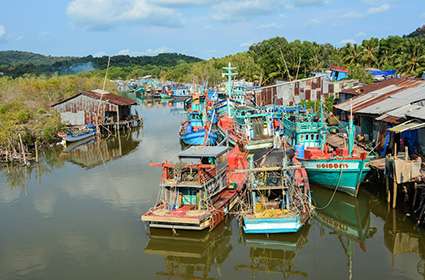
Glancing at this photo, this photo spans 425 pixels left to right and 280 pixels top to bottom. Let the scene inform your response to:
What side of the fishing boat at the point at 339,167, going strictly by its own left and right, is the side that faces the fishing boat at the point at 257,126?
back

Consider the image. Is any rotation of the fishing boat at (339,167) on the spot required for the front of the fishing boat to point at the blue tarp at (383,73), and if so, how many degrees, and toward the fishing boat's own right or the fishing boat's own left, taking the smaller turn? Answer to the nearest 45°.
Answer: approximately 135° to the fishing boat's own left

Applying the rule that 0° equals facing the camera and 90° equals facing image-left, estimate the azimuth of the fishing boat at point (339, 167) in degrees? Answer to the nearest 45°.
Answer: approximately 315°

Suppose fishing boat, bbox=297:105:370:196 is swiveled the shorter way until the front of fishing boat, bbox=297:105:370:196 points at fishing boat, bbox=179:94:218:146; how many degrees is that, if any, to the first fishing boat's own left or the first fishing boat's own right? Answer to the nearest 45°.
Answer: approximately 180°

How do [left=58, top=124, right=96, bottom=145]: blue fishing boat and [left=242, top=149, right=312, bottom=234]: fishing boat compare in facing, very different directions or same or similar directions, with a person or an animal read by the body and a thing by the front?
very different directions
